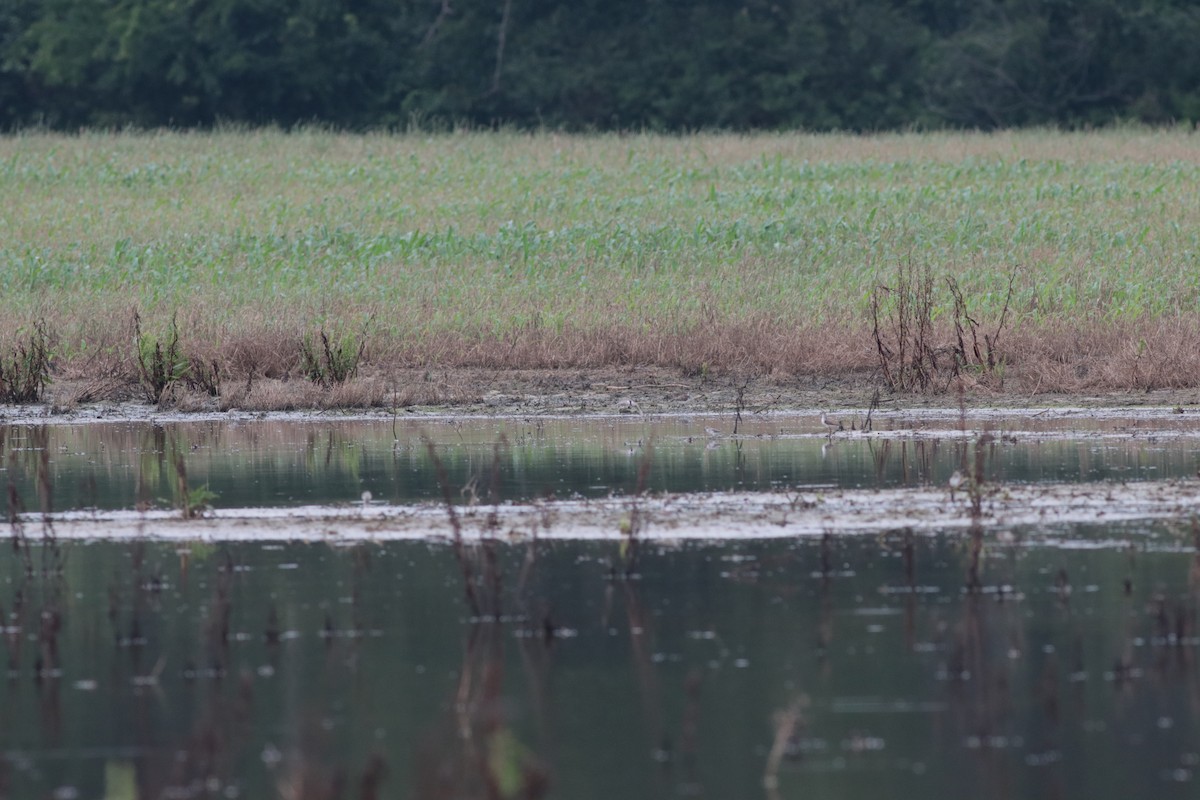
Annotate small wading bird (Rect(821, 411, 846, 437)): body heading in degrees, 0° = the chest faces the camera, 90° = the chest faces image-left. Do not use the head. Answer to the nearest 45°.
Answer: approximately 90°
